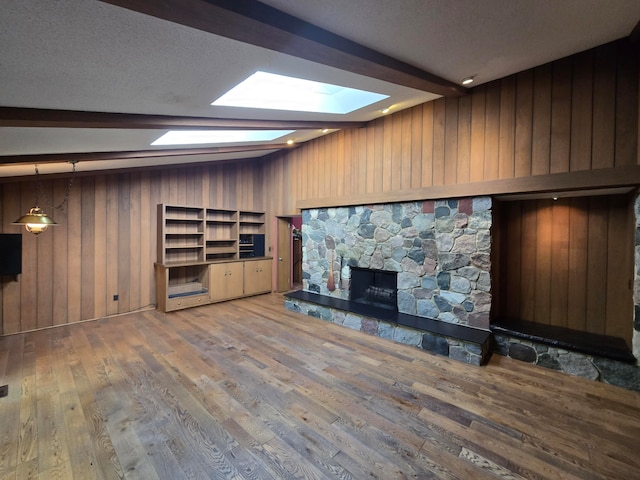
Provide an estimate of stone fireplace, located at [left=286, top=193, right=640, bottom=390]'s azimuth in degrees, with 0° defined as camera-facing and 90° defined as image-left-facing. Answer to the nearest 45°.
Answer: approximately 45°

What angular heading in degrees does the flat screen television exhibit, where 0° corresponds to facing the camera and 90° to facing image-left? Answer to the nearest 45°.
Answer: approximately 0°

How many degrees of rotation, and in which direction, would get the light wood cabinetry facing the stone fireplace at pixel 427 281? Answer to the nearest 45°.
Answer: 0° — it already faces it

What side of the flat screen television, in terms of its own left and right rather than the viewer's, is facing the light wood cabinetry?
left

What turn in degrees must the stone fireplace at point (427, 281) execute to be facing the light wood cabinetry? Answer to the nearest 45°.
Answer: approximately 45° to its right

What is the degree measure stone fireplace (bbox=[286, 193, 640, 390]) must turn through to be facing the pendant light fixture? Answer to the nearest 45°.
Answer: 0° — it already faces it

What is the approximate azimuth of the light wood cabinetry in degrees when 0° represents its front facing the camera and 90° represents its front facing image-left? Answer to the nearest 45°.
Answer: approximately 315°
